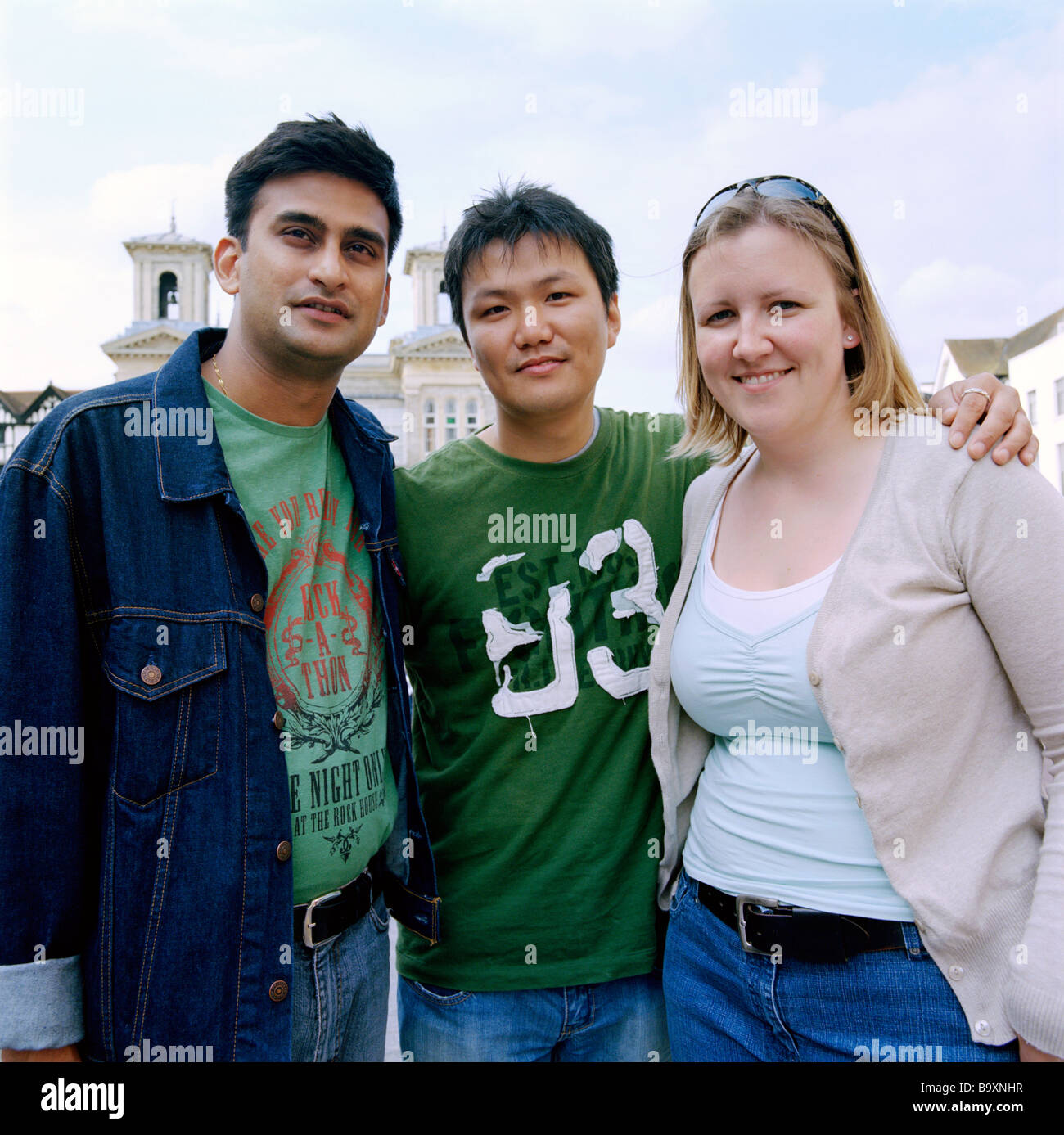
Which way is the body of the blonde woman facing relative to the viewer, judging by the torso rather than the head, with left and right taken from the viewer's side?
facing the viewer and to the left of the viewer

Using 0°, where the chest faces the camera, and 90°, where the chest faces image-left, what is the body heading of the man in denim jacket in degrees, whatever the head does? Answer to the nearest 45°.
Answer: approximately 315°

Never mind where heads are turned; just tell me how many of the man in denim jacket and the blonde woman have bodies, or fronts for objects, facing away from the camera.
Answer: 0

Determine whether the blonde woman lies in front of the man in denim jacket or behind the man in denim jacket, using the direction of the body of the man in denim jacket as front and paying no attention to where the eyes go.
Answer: in front

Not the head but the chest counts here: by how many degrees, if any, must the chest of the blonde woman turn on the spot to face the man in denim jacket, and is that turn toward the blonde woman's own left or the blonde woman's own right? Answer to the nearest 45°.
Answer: approximately 45° to the blonde woman's own right
